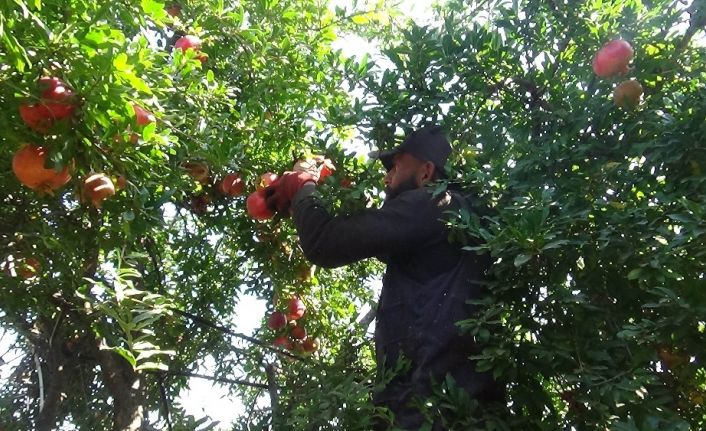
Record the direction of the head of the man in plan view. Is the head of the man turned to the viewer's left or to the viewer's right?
to the viewer's left

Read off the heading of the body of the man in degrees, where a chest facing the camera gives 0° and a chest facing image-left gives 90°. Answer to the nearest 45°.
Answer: approximately 90°
